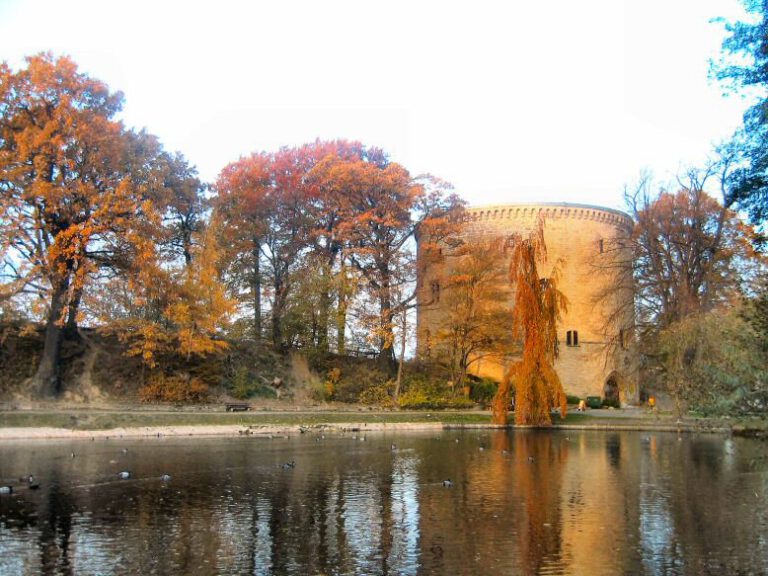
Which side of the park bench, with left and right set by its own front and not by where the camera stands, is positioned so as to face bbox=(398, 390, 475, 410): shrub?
left

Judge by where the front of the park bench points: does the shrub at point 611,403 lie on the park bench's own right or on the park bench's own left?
on the park bench's own left

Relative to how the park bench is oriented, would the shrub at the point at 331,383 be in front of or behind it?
behind

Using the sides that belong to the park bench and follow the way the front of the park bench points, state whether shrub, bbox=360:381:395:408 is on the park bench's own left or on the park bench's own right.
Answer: on the park bench's own left

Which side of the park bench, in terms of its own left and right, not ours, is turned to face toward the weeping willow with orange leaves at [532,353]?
left

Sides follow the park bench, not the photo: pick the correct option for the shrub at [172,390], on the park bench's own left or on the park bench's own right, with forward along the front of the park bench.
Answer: on the park bench's own right

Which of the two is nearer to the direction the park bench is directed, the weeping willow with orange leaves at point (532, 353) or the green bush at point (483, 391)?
the weeping willow with orange leaves

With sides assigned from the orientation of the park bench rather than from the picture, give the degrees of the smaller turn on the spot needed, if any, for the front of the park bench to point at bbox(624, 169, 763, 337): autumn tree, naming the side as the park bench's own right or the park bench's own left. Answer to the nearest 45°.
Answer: approximately 90° to the park bench's own left

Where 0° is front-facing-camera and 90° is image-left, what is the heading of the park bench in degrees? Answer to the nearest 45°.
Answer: approximately 0°

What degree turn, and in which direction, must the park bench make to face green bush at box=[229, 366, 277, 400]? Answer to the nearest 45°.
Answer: approximately 180°
